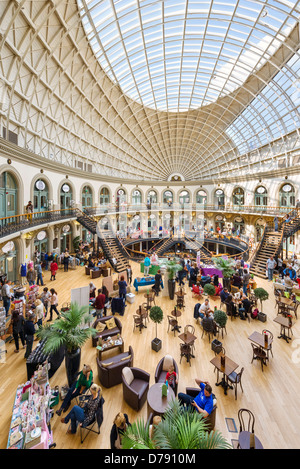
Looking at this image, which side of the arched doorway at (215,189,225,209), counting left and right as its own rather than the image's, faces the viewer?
front

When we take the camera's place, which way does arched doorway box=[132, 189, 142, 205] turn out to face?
facing the viewer

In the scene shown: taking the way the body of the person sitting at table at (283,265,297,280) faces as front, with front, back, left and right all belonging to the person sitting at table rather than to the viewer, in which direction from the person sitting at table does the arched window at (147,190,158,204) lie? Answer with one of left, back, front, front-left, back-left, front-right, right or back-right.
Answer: right

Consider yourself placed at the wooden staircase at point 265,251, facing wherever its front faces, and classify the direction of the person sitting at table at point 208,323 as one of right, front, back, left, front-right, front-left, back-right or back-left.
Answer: front-left

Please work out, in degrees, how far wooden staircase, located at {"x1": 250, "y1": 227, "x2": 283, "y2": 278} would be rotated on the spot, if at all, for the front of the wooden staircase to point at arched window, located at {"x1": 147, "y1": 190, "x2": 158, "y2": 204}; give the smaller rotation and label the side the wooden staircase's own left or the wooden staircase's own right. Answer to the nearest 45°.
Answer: approximately 90° to the wooden staircase's own right

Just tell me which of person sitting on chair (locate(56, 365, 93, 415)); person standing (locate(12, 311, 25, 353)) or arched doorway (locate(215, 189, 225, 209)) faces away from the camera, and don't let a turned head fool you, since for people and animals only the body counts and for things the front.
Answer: the person standing

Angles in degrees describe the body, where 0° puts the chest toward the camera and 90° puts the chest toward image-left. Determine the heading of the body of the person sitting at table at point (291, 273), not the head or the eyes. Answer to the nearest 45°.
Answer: approximately 45°

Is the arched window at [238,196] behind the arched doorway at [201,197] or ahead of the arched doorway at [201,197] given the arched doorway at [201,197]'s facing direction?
ahead

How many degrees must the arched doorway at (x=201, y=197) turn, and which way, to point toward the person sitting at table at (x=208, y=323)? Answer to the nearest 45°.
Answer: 0° — it already faces them

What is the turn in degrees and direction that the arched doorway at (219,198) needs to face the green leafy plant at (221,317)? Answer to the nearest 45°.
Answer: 0° — it already faces it

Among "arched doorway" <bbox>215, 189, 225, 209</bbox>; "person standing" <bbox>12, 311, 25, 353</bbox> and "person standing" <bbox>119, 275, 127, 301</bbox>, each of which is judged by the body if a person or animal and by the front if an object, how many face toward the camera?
1

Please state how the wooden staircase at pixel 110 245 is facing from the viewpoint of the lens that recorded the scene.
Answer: facing the viewer and to the right of the viewer

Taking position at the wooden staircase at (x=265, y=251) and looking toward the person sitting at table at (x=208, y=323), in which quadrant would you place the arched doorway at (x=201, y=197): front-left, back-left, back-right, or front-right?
back-right

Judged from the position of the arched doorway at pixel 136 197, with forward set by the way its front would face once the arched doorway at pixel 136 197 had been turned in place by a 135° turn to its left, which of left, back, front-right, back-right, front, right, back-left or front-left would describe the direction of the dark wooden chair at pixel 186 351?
back-right

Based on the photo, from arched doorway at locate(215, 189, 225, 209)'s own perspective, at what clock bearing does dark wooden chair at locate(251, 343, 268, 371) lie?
The dark wooden chair is roughly at 12 o'clock from the arched doorway.
